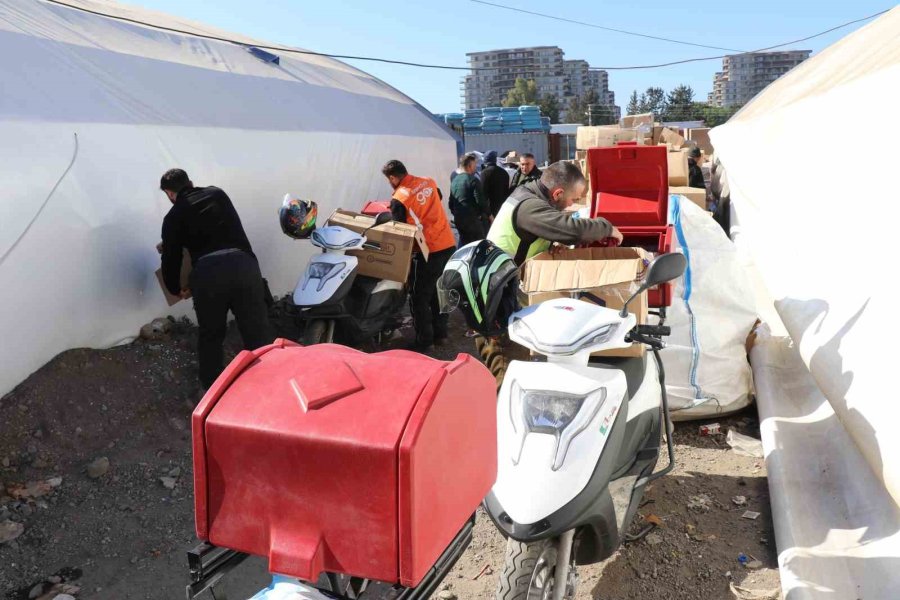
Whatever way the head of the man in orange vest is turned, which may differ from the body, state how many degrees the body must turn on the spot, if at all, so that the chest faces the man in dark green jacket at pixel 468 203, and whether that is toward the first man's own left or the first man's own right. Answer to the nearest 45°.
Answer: approximately 45° to the first man's own right

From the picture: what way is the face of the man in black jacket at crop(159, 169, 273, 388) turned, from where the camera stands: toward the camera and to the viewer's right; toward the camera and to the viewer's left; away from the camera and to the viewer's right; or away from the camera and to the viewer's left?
away from the camera and to the viewer's left

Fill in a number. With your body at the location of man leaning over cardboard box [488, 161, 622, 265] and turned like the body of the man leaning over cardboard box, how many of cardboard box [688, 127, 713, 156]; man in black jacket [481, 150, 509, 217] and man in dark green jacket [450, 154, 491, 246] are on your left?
3

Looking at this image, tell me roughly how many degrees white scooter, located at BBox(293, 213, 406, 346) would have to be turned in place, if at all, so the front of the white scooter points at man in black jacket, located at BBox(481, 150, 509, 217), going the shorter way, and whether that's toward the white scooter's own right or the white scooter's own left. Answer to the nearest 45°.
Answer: approximately 180°

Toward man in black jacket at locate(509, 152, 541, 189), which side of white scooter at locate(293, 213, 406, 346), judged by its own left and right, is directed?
back

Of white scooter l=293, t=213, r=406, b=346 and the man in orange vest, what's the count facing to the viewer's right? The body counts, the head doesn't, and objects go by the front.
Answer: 0

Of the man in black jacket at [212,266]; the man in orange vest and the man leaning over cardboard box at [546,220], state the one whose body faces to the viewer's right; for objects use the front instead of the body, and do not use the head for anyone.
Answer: the man leaning over cardboard box

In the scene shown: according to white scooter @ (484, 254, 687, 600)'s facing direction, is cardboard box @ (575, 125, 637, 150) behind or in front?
behind

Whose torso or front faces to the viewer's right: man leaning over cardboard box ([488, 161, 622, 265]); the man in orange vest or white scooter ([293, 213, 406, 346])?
the man leaning over cardboard box

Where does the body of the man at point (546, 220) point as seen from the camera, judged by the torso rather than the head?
to the viewer's right

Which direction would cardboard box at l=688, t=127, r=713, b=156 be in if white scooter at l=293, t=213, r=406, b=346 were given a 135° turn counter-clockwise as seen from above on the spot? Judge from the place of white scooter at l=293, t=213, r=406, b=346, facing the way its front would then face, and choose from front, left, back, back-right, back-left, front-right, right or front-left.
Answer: front-left

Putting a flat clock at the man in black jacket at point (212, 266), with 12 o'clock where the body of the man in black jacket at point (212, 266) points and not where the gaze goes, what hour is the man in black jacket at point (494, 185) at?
the man in black jacket at point (494, 185) is roughly at 3 o'clock from the man in black jacket at point (212, 266).

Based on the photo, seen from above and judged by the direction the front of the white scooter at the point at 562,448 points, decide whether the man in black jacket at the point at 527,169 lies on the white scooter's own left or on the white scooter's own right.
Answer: on the white scooter's own right

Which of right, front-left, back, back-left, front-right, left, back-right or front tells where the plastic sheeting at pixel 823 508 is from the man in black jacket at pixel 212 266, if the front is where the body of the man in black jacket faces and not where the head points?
back

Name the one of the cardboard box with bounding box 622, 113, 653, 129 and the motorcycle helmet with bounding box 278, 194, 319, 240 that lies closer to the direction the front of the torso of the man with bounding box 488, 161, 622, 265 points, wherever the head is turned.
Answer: the cardboard box

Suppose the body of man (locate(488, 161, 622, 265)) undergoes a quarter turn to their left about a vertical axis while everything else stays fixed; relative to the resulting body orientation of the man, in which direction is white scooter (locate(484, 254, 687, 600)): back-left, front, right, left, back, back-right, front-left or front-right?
back

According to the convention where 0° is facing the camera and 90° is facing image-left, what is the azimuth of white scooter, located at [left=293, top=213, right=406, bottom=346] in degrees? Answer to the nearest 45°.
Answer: approximately 45°
